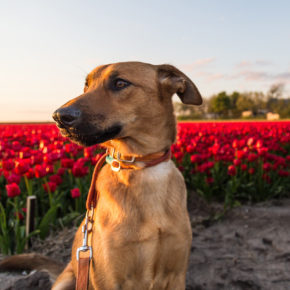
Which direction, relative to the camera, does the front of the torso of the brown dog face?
toward the camera

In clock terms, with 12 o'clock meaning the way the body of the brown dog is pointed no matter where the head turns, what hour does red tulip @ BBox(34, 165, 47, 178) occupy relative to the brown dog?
The red tulip is roughly at 5 o'clock from the brown dog.

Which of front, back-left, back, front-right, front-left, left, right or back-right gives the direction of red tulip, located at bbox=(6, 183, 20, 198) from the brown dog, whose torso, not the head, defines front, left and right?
back-right
